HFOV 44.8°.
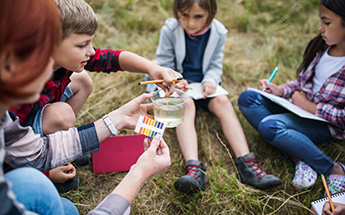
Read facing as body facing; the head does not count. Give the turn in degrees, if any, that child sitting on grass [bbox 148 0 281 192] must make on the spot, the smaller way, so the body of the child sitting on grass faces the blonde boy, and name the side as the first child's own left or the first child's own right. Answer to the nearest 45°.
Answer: approximately 45° to the first child's own right

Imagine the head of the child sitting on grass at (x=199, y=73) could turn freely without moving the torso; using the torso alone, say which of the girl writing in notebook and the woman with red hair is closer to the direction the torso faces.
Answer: the woman with red hair

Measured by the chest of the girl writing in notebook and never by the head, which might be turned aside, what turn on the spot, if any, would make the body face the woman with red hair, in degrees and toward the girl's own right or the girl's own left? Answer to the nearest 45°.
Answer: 0° — they already face them

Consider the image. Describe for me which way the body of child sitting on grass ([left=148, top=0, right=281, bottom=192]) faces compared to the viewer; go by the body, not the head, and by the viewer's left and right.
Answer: facing the viewer

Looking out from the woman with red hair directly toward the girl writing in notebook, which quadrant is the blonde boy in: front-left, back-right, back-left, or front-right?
front-left

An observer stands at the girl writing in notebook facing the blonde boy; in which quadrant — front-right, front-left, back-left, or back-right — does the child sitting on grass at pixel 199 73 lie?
front-right

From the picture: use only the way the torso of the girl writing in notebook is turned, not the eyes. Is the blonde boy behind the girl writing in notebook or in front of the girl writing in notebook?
in front

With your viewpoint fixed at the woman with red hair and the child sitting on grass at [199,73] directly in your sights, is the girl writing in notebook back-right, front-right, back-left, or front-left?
front-right

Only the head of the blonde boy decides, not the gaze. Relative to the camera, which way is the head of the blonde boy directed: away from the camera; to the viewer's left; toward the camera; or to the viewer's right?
to the viewer's right

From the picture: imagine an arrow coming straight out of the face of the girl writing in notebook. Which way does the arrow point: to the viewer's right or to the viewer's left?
to the viewer's left

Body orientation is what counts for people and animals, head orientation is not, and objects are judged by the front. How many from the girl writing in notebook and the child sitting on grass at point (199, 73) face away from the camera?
0

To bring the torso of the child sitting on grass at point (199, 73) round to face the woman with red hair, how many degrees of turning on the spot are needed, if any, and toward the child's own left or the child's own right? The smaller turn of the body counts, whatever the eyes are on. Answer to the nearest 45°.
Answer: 0° — they already face them

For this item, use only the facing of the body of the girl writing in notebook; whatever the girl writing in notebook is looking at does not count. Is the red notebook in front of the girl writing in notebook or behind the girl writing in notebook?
in front

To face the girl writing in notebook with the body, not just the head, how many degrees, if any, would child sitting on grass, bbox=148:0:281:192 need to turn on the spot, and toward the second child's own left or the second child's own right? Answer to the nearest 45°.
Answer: approximately 90° to the second child's own left

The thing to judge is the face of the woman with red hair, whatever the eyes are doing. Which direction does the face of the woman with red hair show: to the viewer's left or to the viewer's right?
to the viewer's right

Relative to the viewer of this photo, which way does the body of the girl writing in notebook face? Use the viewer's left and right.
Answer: facing the viewer and to the left of the viewer
